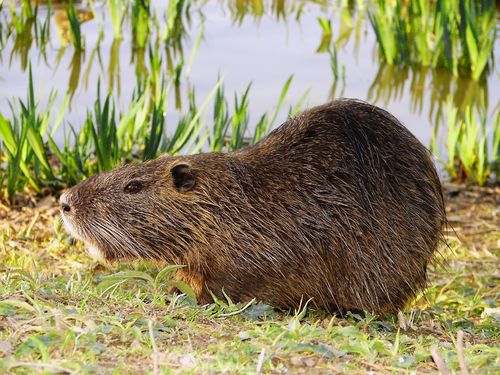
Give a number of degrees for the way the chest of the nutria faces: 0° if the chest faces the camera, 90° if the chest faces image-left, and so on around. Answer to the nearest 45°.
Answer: approximately 90°
